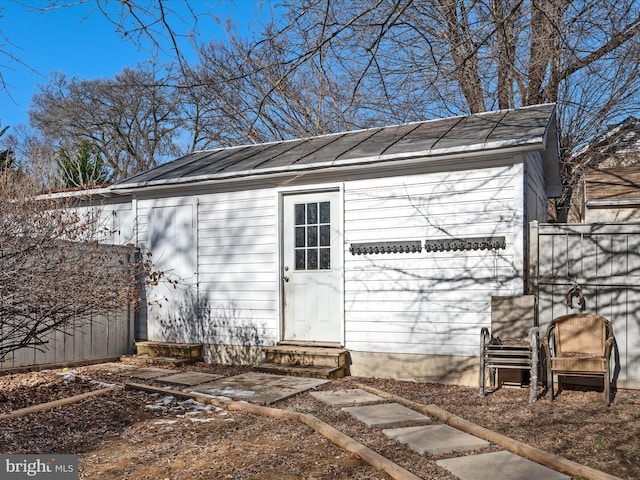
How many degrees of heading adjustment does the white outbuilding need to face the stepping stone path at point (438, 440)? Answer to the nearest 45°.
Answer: approximately 45° to its left

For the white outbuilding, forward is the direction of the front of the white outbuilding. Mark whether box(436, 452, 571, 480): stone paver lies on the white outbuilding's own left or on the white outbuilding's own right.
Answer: on the white outbuilding's own left

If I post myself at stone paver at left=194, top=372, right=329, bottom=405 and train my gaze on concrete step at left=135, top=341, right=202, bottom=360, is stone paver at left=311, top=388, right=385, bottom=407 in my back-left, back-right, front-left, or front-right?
back-right

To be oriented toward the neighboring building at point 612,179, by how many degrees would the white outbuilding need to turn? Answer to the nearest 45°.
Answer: approximately 180°

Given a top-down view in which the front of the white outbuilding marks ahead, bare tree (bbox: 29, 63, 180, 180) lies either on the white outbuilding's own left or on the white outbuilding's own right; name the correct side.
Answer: on the white outbuilding's own right

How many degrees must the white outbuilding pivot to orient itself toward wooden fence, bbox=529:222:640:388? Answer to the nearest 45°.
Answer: approximately 90° to its left

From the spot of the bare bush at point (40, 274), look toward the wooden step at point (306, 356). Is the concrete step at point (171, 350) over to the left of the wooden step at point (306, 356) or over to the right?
left

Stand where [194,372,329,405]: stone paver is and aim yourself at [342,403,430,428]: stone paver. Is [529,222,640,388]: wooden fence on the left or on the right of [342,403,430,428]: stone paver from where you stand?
left

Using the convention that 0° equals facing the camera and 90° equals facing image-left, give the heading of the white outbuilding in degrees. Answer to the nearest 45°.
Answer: approximately 45°

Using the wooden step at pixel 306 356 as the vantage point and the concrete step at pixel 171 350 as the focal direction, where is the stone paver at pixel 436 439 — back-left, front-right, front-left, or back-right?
back-left

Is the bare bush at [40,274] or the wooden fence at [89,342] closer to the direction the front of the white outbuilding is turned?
the bare bush

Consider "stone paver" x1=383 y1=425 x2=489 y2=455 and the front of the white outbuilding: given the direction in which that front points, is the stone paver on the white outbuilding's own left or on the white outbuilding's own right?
on the white outbuilding's own left

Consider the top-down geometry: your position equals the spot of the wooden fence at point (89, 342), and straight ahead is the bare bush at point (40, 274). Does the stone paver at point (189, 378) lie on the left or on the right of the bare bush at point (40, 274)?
left
